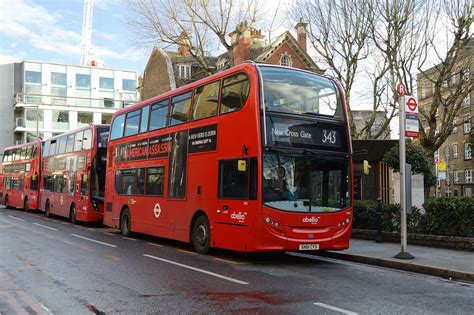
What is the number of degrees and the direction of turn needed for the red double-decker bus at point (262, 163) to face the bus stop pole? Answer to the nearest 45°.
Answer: approximately 45° to its left

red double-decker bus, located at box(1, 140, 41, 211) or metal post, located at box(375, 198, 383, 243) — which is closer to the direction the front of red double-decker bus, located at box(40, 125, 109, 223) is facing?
the metal post

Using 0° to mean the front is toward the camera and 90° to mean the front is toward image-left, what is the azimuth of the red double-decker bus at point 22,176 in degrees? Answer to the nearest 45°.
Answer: approximately 315°

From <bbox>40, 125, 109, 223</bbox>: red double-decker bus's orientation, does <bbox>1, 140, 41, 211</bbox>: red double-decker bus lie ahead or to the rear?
to the rear

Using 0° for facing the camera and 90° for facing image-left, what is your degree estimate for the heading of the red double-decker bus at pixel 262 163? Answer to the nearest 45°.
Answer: approximately 315°

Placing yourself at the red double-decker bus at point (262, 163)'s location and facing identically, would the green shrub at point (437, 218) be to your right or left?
on your left

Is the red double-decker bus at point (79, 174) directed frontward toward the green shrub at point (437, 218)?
yes
